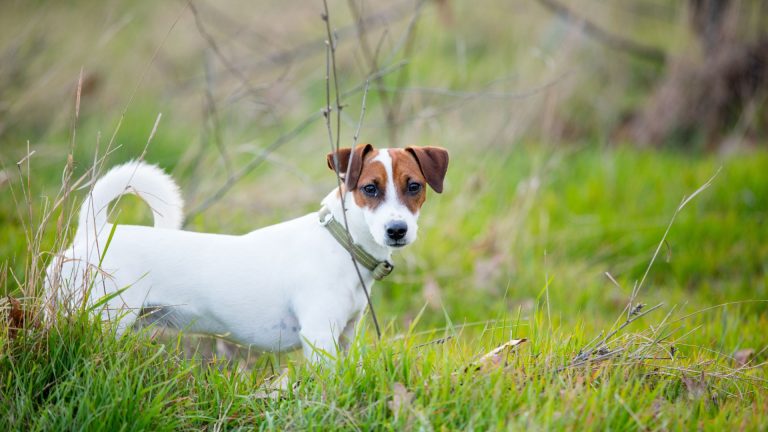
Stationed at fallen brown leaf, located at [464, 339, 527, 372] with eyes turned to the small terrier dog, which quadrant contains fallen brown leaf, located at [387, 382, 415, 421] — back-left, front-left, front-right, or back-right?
front-left

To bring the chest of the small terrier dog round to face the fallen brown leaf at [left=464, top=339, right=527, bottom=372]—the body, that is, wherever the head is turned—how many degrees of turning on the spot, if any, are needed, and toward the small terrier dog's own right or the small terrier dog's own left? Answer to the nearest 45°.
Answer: approximately 45° to the small terrier dog's own right

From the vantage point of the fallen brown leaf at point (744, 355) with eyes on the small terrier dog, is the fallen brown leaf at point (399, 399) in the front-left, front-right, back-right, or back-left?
front-left

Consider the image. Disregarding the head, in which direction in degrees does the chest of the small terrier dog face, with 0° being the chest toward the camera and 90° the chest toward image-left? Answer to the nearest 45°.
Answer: approximately 270°

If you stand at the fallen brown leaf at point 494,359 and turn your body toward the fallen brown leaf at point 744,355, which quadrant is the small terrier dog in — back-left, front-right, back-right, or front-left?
back-left

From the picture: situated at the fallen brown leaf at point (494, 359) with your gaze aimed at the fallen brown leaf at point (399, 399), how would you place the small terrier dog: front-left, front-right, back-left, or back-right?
front-right

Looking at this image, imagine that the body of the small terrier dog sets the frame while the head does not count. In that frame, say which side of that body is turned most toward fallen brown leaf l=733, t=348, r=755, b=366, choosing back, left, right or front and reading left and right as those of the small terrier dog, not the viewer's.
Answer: front

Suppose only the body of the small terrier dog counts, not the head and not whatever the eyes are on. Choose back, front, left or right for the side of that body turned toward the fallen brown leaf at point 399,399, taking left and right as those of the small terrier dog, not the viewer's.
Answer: right
